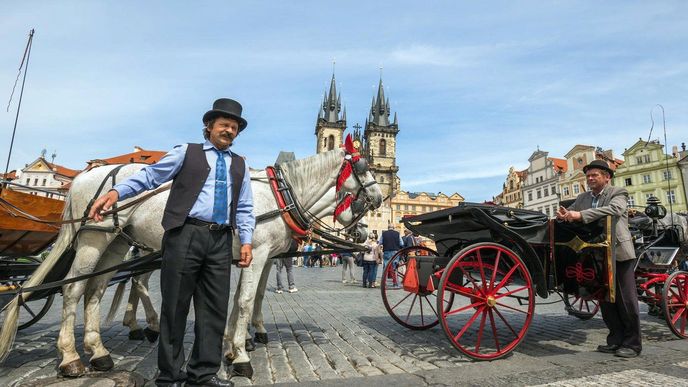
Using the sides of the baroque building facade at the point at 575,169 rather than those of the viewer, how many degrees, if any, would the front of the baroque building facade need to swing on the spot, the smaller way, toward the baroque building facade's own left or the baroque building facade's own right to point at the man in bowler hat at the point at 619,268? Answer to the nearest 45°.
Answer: approximately 45° to the baroque building facade's own left

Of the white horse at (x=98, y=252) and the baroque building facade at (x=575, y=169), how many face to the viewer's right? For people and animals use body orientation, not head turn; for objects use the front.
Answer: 1

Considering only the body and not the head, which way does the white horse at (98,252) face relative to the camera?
to the viewer's right

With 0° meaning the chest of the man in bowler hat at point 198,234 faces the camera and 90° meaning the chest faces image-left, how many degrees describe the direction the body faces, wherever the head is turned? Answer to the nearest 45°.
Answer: approximately 315°

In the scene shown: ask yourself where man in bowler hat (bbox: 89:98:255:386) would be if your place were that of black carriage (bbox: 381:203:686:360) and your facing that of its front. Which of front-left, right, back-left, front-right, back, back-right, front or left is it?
back

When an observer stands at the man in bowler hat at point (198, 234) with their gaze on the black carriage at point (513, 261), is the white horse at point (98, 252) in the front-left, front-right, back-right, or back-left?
back-left

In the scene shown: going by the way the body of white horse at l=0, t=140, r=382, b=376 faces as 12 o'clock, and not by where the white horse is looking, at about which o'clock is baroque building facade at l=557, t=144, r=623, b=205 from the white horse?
The baroque building facade is roughly at 11 o'clock from the white horse.

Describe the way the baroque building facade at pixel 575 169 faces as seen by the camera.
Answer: facing the viewer and to the left of the viewer

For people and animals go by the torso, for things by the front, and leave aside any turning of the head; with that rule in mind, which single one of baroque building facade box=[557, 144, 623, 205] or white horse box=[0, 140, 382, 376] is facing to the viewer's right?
the white horse

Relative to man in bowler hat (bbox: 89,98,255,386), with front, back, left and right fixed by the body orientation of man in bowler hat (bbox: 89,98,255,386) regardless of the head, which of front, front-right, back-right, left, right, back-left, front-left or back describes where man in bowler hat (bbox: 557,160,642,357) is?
front-left

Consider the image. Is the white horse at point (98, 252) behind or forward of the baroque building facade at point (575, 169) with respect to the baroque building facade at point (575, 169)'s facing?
forward

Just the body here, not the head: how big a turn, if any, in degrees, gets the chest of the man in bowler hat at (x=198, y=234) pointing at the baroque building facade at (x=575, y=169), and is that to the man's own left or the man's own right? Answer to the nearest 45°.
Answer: approximately 90° to the man's own left
